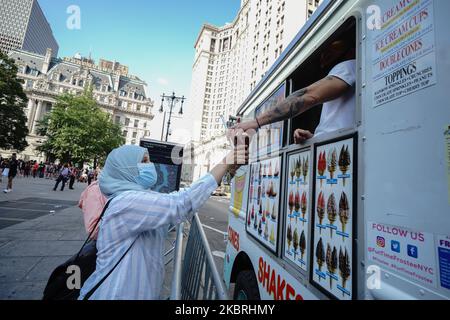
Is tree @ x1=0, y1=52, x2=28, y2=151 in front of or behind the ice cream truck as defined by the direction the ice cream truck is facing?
behind

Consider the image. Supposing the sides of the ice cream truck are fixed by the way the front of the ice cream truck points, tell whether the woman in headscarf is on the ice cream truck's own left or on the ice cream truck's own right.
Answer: on the ice cream truck's own right

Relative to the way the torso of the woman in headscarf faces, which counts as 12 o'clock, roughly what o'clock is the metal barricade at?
The metal barricade is roughly at 12 o'clock from the woman in headscarf.

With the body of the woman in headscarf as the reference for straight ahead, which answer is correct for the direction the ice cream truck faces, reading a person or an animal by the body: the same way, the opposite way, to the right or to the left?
to the right

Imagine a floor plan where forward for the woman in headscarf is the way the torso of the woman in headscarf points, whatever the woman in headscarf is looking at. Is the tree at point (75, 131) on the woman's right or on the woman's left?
on the woman's left

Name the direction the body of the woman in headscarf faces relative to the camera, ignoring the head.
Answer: to the viewer's right

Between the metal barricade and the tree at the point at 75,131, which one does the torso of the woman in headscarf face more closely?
the metal barricade

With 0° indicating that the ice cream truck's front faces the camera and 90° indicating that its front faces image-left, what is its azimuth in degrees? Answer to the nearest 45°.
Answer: approximately 315°

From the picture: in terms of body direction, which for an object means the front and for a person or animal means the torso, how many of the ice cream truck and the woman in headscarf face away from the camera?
0

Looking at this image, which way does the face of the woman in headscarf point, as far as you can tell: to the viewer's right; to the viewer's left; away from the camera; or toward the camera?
to the viewer's right

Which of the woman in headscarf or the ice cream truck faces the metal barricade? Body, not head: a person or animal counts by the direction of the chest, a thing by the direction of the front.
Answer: the woman in headscarf
